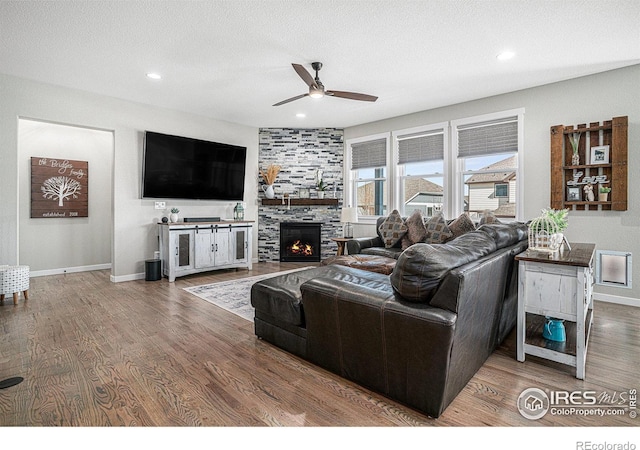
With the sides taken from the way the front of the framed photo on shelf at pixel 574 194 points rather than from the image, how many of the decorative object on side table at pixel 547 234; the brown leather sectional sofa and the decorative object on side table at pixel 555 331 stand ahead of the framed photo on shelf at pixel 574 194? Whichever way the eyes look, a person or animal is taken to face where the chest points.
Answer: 3

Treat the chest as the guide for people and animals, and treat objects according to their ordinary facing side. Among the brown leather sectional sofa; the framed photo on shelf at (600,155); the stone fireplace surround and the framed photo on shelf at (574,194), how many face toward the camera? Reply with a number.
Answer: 3

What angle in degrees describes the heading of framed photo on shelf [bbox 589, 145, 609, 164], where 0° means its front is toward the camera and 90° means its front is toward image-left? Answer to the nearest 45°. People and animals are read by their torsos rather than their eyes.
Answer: approximately 0°

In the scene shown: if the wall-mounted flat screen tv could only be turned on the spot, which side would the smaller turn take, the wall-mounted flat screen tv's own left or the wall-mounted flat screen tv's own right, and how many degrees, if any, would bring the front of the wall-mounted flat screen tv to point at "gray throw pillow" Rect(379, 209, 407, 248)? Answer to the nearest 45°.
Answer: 0° — it already faces it

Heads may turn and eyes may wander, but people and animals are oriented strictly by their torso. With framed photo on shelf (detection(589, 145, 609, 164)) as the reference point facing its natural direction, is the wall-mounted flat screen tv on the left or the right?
on its right

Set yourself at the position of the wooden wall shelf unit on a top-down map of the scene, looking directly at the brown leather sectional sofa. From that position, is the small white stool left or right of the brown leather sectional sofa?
right

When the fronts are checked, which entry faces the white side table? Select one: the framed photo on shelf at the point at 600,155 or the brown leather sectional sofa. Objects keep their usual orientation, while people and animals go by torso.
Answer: the framed photo on shelf

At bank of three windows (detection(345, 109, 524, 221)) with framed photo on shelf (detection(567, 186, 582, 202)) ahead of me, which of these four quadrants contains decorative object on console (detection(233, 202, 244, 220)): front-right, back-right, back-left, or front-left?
back-right

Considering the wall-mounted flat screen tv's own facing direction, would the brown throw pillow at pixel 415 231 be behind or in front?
in front

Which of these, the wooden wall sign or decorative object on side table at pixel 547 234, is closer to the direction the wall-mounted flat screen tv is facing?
the decorative object on side table

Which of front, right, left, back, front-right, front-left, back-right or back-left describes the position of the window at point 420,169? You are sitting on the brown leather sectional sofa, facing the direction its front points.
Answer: front-right

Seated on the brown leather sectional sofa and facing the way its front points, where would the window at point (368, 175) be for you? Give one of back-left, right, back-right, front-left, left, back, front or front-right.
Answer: front-right

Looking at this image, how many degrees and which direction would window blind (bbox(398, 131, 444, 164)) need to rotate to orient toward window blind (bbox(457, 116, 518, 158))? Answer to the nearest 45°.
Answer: approximately 90° to its left
